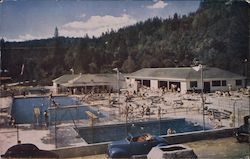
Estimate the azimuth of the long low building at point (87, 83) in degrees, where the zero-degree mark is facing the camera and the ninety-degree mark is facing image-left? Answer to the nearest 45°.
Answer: approximately 0°

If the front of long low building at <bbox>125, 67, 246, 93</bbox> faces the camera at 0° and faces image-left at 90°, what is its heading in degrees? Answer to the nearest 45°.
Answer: approximately 0°

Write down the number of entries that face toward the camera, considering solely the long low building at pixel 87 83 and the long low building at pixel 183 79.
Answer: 2

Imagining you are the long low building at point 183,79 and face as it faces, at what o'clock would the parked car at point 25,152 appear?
The parked car is roughly at 2 o'clock from the long low building.

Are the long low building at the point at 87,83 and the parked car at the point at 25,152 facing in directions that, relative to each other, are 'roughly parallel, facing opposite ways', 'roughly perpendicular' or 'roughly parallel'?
roughly perpendicular
